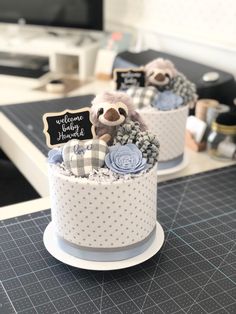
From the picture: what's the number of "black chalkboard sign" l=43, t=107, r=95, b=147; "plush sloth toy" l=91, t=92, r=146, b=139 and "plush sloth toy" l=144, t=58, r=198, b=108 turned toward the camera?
3

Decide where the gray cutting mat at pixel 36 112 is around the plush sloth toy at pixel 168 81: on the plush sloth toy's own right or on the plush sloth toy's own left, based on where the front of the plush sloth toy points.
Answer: on the plush sloth toy's own right

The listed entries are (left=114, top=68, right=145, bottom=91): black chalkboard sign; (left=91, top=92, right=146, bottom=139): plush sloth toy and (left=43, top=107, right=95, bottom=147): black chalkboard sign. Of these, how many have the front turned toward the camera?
3

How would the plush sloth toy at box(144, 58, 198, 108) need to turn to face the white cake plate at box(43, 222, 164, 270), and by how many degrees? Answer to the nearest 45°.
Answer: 0° — it already faces it

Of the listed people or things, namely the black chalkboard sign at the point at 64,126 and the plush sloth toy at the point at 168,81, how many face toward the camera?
2
